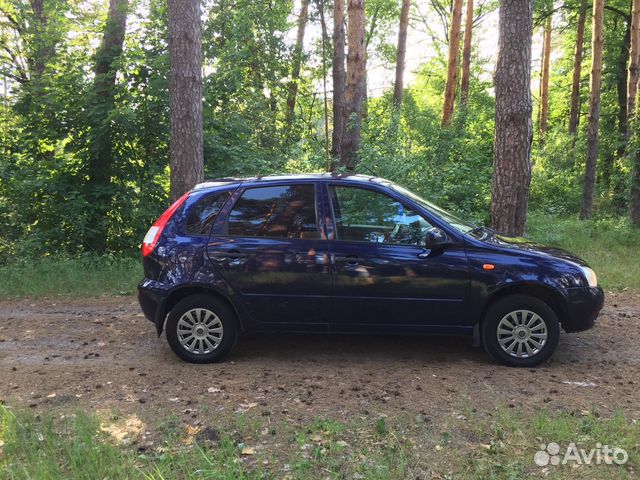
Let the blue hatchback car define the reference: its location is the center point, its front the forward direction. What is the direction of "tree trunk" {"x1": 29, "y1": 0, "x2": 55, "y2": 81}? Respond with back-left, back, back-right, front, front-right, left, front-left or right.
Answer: back-left

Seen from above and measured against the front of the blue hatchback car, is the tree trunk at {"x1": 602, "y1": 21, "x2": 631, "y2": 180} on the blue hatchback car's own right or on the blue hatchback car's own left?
on the blue hatchback car's own left

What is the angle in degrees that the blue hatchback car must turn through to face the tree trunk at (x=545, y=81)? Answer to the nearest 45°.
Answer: approximately 90° to its left

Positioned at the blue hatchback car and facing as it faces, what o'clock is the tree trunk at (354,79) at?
The tree trunk is roughly at 9 o'clock from the blue hatchback car.

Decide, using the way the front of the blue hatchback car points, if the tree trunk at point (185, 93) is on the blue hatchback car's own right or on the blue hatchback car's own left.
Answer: on the blue hatchback car's own left

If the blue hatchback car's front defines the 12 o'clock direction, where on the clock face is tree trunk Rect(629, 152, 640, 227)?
The tree trunk is roughly at 10 o'clock from the blue hatchback car.

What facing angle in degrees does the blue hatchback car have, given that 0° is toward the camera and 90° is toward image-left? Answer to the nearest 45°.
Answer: approximately 270°

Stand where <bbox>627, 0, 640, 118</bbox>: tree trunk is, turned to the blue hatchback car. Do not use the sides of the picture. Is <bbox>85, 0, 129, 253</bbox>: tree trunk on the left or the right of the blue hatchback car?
right

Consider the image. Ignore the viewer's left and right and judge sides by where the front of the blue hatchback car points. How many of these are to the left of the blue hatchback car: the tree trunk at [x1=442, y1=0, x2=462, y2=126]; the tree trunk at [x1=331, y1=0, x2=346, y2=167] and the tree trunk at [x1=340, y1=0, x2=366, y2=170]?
3

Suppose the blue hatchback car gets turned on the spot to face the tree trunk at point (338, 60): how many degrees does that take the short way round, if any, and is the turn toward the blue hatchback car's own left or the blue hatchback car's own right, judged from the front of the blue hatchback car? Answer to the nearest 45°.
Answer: approximately 90° to the blue hatchback car's own left

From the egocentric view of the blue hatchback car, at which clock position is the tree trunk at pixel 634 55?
The tree trunk is roughly at 10 o'clock from the blue hatchback car.

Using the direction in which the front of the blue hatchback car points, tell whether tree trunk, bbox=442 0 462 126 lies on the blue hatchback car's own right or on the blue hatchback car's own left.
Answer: on the blue hatchback car's own left

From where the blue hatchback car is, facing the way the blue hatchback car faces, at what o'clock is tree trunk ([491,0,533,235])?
The tree trunk is roughly at 10 o'clock from the blue hatchback car.
